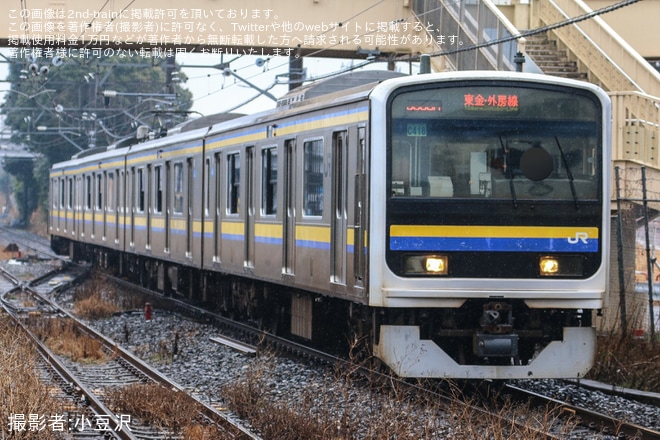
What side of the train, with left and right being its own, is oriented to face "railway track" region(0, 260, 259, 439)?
right
